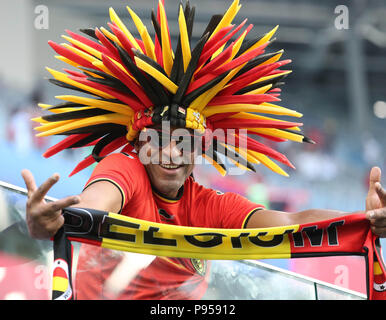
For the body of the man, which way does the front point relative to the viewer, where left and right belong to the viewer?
facing the viewer

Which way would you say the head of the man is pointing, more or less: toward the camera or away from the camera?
toward the camera
